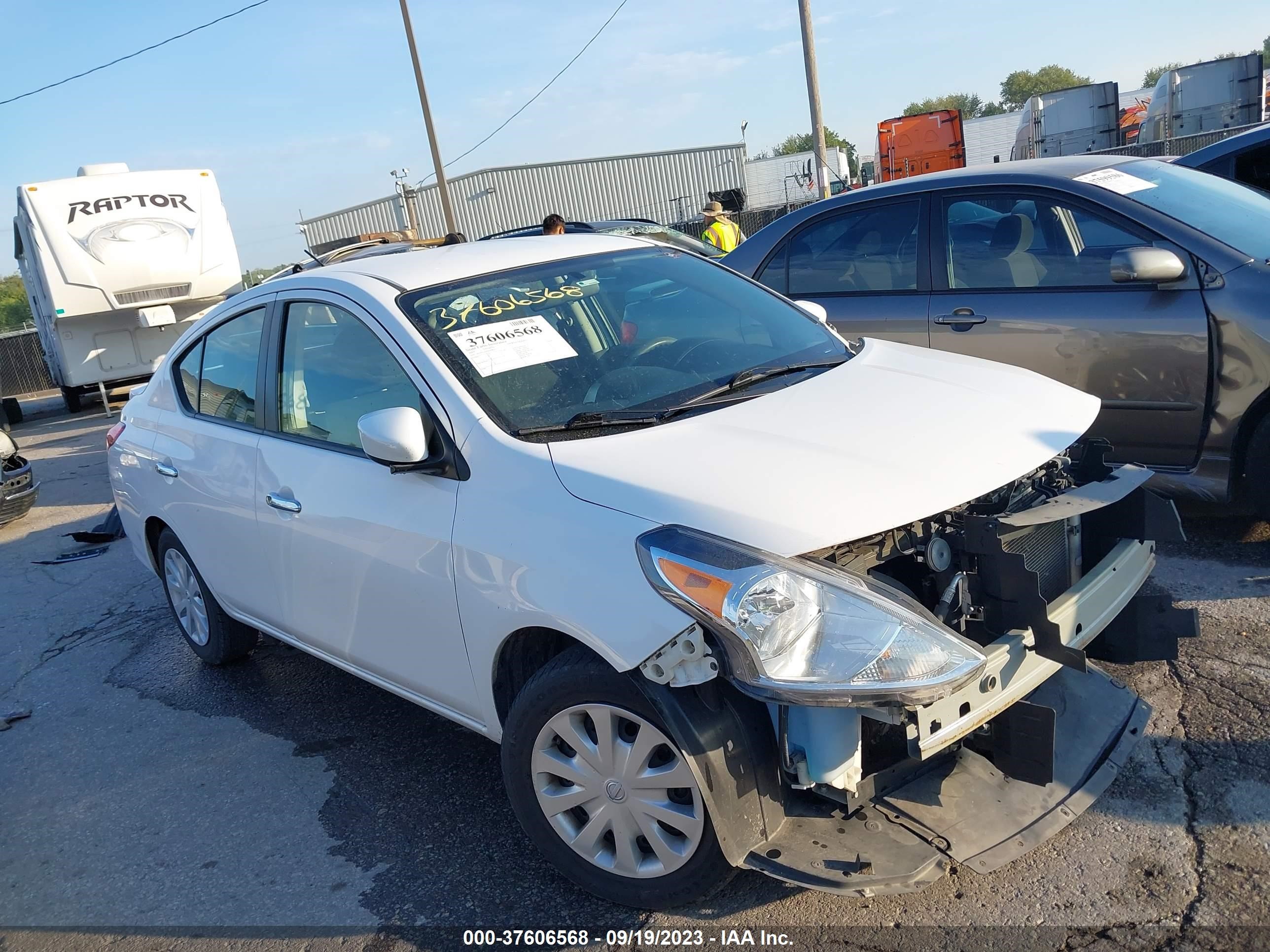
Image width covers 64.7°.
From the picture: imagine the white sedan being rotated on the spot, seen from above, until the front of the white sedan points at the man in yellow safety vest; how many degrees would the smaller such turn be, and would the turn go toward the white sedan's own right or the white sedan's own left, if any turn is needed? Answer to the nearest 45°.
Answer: approximately 135° to the white sedan's own left

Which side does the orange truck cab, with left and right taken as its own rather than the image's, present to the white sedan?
back

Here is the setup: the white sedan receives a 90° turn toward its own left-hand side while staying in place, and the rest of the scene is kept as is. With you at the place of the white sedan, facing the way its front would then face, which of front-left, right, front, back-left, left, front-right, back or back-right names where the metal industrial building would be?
front-left

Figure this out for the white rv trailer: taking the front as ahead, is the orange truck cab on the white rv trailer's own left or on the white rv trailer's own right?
on the white rv trailer's own left

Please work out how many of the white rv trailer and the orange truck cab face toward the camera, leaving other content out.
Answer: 1

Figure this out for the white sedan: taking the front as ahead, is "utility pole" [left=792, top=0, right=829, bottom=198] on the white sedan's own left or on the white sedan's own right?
on the white sedan's own left

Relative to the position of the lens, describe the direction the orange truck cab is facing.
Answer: facing away from the viewer

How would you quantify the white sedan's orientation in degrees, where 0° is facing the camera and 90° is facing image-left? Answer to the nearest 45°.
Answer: approximately 315°

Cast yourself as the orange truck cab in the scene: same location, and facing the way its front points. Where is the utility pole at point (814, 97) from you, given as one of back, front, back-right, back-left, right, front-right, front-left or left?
back

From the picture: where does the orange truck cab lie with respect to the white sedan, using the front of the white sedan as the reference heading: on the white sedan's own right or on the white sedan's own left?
on the white sedan's own left

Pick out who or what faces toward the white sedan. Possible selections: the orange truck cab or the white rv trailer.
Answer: the white rv trailer

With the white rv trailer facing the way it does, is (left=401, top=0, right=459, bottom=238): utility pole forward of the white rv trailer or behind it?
behind
